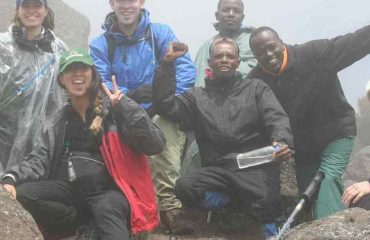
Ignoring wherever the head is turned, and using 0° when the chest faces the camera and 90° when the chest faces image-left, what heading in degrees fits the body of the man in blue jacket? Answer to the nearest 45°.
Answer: approximately 0°

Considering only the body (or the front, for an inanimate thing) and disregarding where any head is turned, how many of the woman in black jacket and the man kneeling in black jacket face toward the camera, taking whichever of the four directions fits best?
2

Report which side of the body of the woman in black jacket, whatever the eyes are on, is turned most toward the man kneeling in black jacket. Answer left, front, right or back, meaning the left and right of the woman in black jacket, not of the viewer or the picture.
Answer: left

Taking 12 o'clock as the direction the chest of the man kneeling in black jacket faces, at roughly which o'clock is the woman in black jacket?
The woman in black jacket is roughly at 2 o'clock from the man kneeling in black jacket.

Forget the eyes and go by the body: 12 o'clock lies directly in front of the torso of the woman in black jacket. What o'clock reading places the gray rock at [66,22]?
The gray rock is roughly at 6 o'clock from the woman in black jacket.

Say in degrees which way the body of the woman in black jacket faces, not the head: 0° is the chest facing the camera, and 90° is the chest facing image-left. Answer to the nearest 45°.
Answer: approximately 0°

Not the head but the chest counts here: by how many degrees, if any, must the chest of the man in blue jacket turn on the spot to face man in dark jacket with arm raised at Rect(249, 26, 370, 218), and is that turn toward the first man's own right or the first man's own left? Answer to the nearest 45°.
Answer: approximately 90° to the first man's own left

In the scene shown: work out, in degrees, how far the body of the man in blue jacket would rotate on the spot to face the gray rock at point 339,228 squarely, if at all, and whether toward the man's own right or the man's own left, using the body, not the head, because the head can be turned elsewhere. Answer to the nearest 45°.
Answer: approximately 45° to the man's own left
